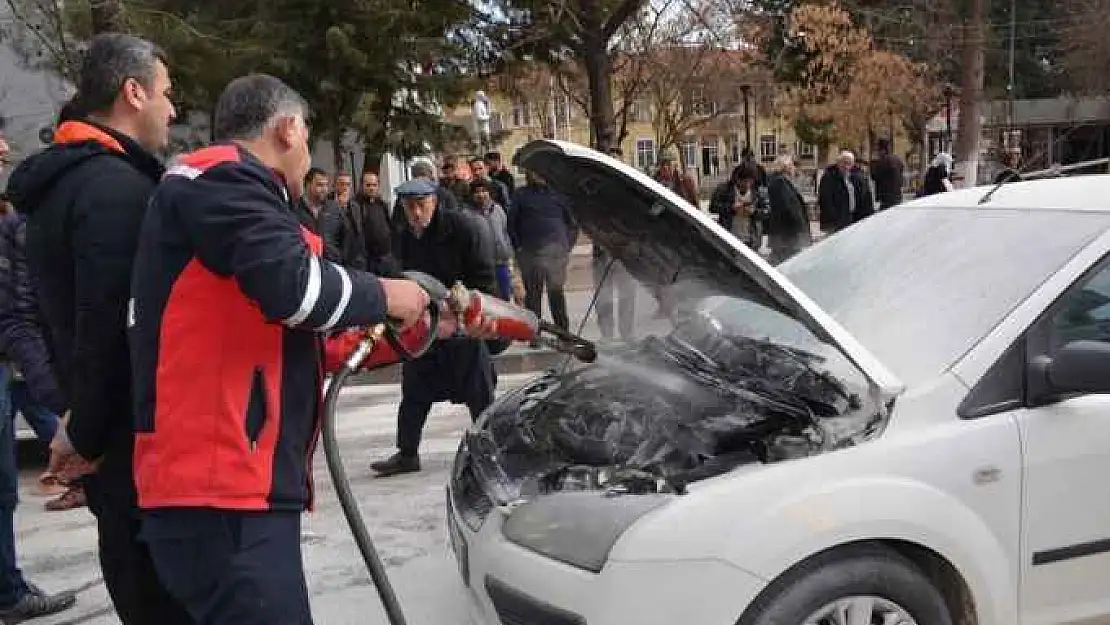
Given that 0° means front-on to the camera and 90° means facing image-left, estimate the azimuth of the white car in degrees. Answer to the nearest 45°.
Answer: approximately 45°

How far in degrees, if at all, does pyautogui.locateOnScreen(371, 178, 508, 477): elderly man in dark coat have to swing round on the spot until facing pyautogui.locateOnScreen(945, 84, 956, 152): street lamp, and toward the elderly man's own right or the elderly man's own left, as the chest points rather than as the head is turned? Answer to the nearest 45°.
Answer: approximately 180°

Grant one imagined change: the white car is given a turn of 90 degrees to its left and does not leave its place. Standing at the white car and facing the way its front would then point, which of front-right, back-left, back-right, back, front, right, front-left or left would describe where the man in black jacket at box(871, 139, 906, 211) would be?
back-left

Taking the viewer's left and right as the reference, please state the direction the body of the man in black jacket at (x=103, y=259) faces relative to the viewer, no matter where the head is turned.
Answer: facing away from the viewer and to the right of the viewer

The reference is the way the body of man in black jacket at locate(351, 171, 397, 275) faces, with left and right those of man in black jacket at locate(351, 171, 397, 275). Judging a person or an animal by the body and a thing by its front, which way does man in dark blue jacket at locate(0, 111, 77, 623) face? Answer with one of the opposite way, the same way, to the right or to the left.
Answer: to the left

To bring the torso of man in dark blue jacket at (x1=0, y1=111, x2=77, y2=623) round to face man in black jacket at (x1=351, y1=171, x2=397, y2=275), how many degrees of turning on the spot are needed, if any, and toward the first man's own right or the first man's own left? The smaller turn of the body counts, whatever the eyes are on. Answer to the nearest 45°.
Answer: approximately 45° to the first man's own left

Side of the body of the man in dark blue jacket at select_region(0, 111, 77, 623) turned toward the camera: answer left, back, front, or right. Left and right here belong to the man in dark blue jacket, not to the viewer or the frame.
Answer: right

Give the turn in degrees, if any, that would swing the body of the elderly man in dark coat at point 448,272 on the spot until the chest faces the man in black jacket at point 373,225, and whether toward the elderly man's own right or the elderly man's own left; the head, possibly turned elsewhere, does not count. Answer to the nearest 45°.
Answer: approximately 135° to the elderly man's own right
